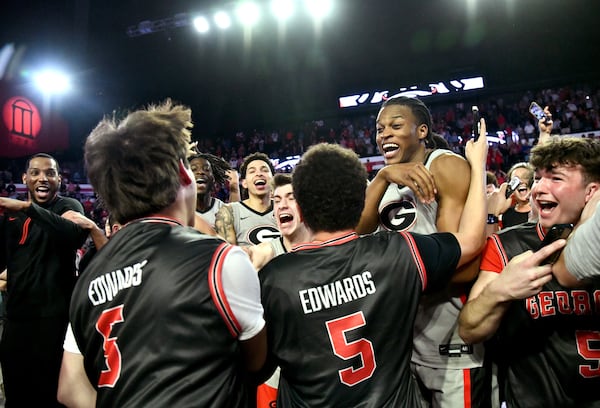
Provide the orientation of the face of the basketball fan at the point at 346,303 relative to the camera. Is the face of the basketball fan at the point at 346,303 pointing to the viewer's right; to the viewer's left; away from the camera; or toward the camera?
away from the camera

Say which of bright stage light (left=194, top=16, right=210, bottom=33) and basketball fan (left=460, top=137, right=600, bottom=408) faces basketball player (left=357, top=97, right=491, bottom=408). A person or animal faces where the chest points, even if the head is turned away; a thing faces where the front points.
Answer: the bright stage light

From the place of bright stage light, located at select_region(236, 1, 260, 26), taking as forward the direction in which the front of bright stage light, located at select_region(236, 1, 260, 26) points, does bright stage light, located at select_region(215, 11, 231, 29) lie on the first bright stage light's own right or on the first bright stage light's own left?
on the first bright stage light's own right

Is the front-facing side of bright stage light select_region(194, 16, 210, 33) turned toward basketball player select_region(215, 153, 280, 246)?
yes

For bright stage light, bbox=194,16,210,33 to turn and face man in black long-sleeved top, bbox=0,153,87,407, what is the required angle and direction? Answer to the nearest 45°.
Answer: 0° — it already faces them

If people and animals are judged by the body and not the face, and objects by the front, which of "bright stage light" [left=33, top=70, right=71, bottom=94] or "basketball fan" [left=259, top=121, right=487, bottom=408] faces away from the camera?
the basketball fan

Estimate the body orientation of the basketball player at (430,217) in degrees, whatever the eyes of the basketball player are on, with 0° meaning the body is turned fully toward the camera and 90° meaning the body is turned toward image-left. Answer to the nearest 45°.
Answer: approximately 45°

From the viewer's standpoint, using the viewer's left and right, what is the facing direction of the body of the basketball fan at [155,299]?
facing away from the viewer and to the right of the viewer

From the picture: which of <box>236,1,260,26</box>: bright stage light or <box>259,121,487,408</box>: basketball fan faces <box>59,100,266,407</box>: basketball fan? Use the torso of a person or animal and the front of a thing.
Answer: the bright stage light
